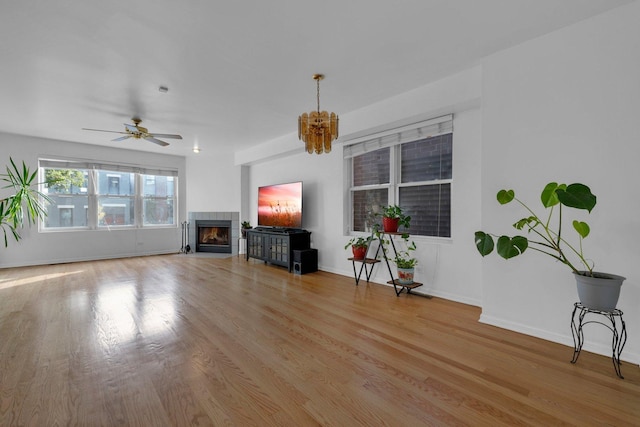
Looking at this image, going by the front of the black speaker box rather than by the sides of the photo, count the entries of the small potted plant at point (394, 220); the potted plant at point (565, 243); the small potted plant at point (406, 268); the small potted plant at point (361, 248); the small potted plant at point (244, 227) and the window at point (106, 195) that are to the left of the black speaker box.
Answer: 4

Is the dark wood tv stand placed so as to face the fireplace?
no

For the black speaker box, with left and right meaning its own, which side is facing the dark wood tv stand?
right

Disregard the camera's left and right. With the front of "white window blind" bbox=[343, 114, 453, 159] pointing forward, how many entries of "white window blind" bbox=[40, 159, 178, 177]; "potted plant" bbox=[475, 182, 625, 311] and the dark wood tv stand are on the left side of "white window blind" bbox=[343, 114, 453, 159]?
1

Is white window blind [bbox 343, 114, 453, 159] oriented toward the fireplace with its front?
no

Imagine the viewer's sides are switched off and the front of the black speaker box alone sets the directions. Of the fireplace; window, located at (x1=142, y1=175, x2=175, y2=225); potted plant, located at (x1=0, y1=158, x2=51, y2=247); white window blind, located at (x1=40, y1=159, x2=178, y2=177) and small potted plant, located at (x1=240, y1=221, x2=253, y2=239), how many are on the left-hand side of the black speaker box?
0

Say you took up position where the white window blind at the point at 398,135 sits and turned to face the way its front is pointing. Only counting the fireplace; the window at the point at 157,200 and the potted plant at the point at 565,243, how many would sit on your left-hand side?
1

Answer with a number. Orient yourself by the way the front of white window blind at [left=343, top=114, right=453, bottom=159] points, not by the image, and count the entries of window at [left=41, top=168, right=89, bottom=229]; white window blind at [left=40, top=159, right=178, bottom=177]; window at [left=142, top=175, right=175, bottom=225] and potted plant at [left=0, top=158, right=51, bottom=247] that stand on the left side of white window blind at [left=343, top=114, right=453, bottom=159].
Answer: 0

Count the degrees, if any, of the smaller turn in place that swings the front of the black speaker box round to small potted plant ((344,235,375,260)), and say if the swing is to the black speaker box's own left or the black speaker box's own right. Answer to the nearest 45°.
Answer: approximately 90° to the black speaker box's own left

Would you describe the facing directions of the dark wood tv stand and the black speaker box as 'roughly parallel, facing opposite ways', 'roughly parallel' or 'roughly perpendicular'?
roughly parallel

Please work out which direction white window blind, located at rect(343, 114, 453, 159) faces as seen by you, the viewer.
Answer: facing the viewer and to the left of the viewer

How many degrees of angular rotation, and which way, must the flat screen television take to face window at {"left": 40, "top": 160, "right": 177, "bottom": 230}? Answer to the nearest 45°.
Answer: approximately 45° to its right

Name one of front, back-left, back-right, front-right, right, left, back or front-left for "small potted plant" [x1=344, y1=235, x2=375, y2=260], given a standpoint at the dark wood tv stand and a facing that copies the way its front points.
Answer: left

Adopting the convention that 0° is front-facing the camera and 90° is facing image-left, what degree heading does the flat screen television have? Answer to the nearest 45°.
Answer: approximately 45°

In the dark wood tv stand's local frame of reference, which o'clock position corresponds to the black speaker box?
The black speaker box is roughly at 9 o'clock from the dark wood tv stand.

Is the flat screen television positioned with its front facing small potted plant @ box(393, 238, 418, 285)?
no

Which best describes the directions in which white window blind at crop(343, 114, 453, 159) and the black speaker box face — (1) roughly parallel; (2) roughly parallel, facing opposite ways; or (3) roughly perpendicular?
roughly parallel

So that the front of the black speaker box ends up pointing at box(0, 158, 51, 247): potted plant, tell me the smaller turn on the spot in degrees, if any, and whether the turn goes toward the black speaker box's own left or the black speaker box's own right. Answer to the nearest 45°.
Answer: approximately 45° to the black speaker box's own right
